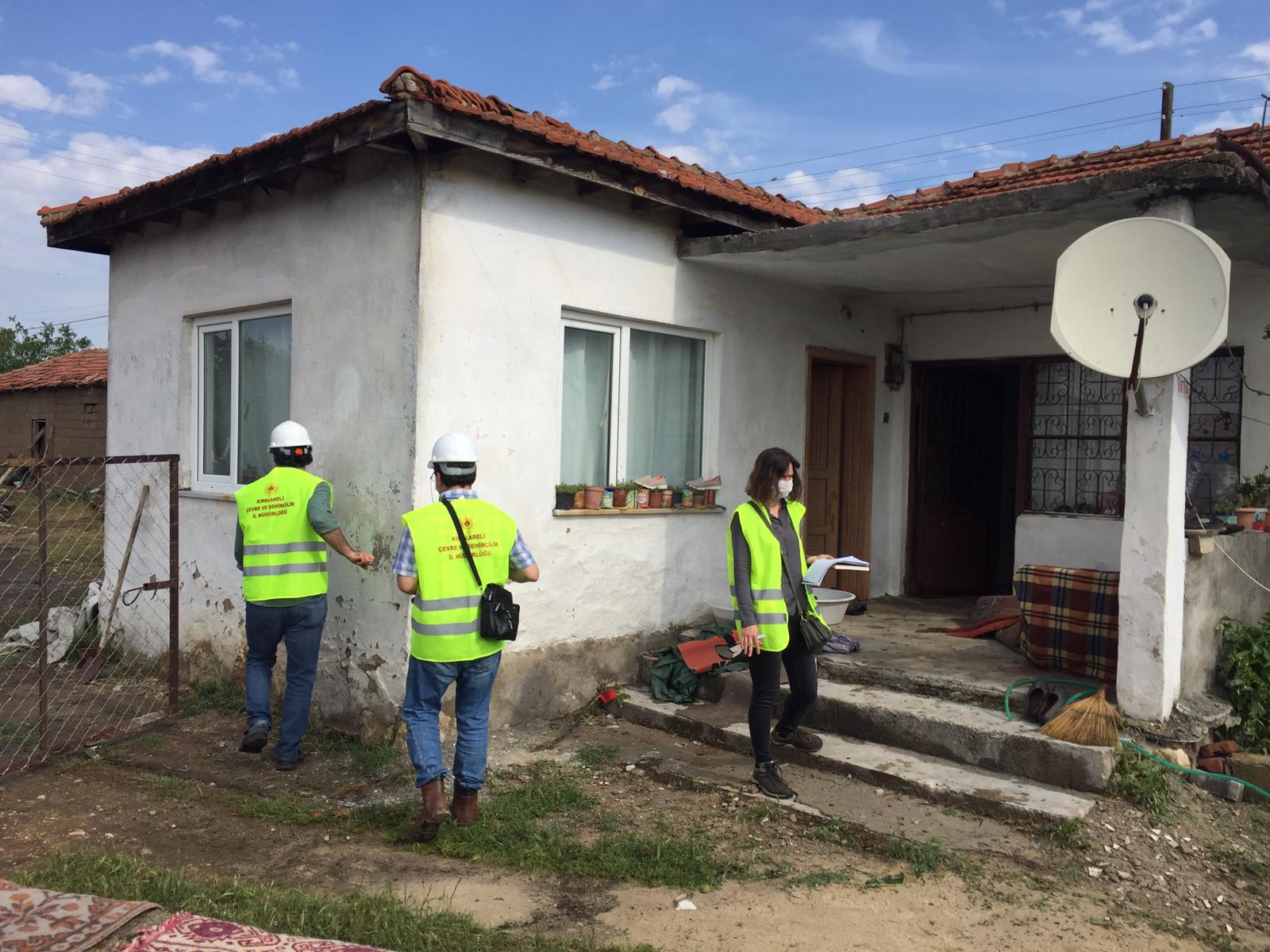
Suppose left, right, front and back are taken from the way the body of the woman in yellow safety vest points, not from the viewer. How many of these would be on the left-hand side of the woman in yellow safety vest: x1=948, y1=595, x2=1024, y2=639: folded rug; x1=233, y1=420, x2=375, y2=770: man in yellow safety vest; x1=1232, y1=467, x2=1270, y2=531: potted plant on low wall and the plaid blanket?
3

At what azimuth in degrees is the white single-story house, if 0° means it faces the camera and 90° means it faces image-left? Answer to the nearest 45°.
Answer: approximately 45°

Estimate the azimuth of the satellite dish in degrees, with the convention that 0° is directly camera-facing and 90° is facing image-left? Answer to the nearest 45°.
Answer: approximately 0°

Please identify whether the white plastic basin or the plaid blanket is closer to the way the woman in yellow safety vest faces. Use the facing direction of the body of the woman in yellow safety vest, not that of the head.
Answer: the plaid blanket

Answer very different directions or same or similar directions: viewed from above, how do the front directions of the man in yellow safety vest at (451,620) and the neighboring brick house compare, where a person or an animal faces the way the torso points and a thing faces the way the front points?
very different directions

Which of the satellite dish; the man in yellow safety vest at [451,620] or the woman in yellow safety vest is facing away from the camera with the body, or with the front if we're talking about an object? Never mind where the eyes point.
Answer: the man in yellow safety vest

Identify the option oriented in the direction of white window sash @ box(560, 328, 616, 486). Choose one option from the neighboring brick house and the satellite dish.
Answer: the neighboring brick house

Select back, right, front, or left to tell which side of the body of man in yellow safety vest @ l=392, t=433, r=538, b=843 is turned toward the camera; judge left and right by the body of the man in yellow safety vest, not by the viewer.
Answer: back

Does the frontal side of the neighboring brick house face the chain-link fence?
yes
